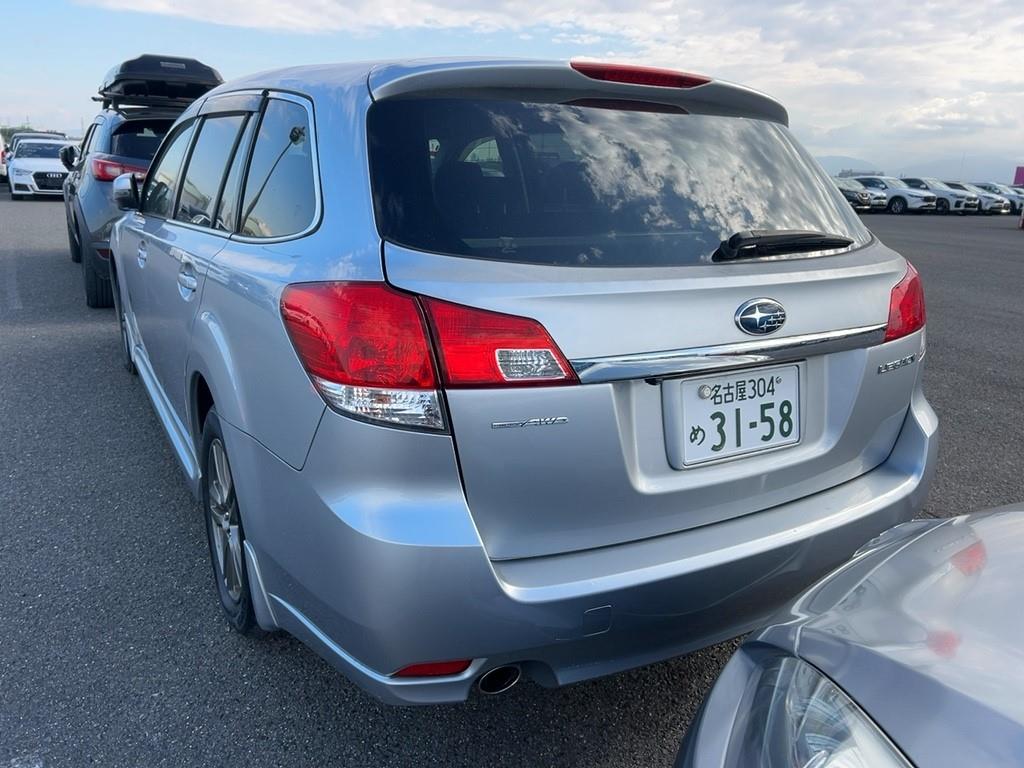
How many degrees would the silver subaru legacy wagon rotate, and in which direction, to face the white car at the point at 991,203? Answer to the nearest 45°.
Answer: approximately 90° to its right

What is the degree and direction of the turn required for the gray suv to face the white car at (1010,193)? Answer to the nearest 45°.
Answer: approximately 90° to its right

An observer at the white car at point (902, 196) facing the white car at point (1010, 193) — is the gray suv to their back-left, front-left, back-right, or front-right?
back-right

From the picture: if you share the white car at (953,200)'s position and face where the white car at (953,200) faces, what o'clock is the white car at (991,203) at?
the white car at (991,203) is roughly at 9 o'clock from the white car at (953,200).

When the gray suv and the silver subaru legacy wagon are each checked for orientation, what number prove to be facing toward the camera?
0

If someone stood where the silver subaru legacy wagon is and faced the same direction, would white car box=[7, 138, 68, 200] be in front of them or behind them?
in front
